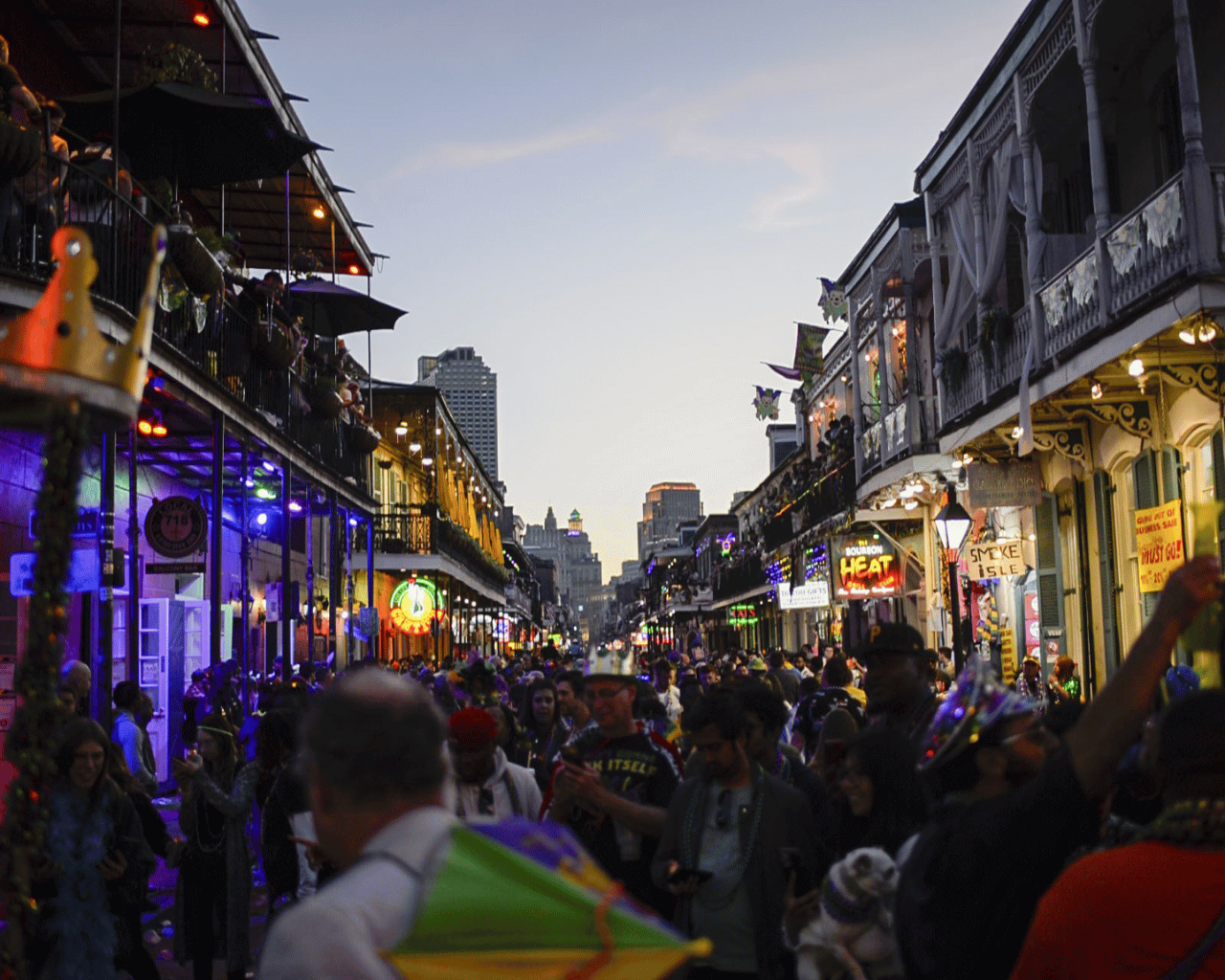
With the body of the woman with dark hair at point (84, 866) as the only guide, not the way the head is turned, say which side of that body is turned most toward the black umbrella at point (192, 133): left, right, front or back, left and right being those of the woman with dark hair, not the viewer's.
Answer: back

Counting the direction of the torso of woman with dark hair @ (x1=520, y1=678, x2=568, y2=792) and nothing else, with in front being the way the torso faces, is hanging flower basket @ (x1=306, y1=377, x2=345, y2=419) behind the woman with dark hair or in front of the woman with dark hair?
behind

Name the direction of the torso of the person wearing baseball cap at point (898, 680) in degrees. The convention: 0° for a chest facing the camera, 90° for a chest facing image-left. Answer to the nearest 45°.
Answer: approximately 45°

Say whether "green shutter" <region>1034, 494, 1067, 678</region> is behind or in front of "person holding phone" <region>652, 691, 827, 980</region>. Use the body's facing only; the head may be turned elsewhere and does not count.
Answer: behind

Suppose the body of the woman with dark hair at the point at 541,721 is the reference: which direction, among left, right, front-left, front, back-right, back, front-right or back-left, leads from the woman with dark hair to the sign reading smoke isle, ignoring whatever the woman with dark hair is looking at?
back-left

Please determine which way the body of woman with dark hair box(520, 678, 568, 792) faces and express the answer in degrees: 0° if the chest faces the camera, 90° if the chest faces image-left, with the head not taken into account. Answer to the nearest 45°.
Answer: approximately 0°
